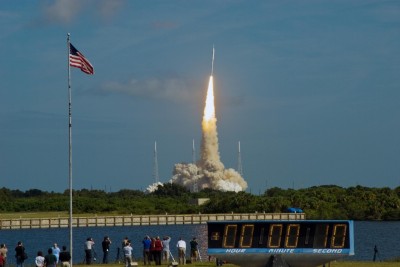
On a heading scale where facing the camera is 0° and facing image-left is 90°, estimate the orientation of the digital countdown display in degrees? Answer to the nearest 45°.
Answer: approximately 0°
